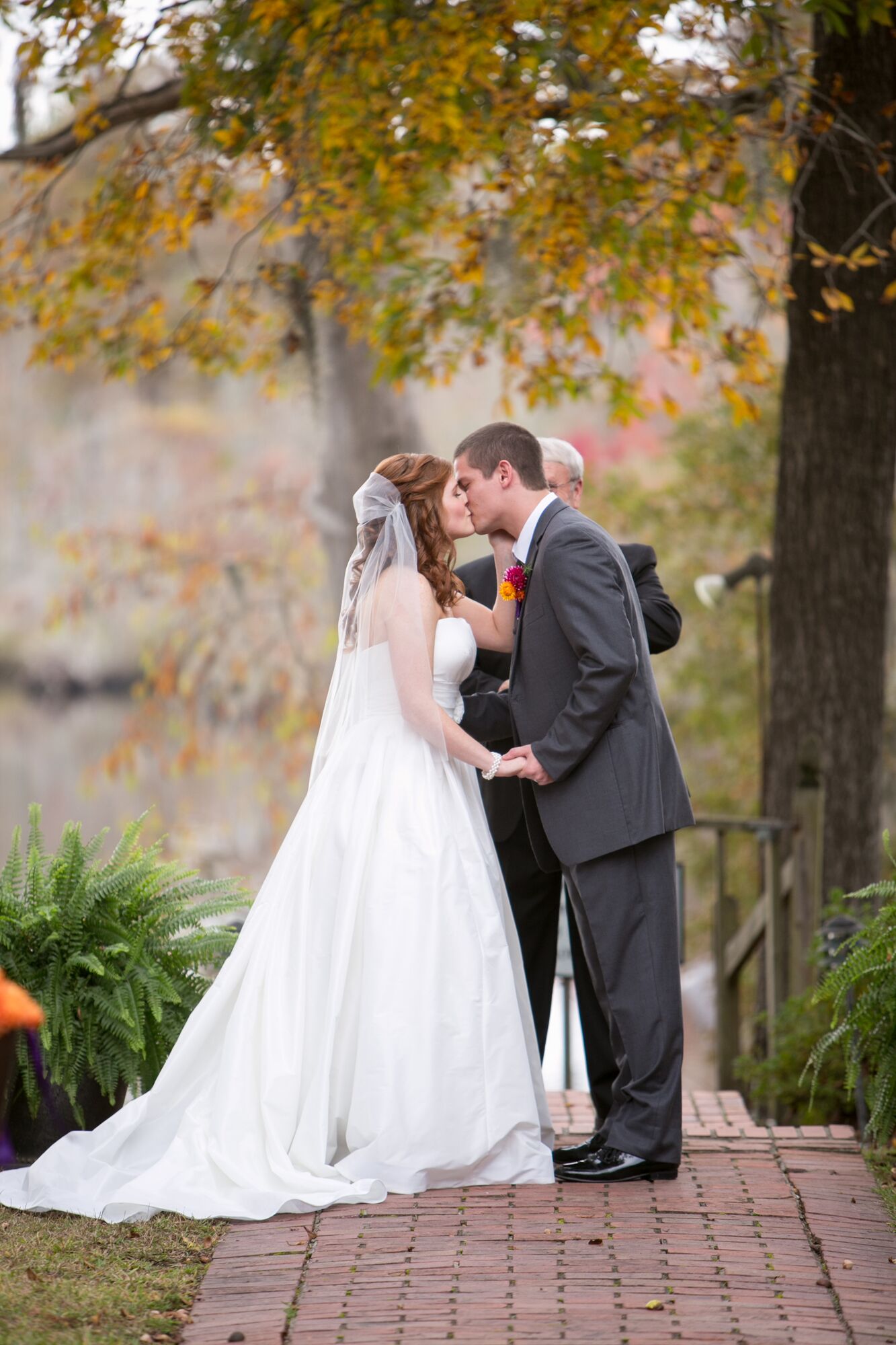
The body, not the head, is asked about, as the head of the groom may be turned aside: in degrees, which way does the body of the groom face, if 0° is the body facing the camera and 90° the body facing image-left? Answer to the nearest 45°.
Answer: approximately 90°

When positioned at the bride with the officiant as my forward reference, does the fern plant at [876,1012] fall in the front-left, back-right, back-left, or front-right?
front-right

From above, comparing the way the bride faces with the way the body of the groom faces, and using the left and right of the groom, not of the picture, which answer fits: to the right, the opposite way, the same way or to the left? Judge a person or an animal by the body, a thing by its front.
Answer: the opposite way

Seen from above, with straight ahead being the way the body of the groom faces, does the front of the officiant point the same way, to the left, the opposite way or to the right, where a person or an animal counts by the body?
to the left

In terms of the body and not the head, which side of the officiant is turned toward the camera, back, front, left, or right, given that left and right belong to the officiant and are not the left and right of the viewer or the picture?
front

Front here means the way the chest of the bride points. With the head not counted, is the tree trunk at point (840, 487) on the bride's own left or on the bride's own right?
on the bride's own left

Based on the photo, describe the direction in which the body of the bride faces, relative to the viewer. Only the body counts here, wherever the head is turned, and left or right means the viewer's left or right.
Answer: facing to the right of the viewer

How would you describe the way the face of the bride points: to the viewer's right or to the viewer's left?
to the viewer's right

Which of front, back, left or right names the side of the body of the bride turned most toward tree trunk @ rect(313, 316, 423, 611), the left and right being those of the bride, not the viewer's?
left

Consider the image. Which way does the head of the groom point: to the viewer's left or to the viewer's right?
to the viewer's left

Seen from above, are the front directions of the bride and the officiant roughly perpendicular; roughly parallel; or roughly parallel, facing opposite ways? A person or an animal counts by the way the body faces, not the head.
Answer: roughly perpendicular

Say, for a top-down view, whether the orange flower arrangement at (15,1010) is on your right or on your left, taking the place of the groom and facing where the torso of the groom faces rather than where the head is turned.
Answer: on your left
